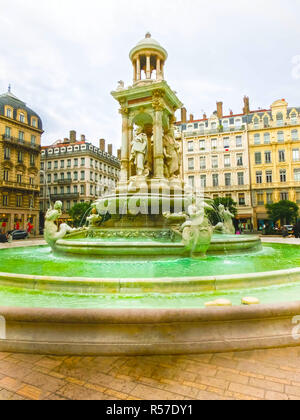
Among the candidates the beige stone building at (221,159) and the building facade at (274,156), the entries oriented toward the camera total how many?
2

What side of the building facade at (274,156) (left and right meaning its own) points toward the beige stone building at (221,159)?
right

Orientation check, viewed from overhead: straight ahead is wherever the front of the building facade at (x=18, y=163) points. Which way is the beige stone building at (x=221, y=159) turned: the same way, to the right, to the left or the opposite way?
to the right

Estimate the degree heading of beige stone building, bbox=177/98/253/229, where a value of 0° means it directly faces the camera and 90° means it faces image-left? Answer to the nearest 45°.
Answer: approximately 0°

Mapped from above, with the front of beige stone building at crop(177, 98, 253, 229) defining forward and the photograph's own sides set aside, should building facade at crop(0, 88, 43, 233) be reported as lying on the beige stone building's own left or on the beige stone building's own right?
on the beige stone building's own right

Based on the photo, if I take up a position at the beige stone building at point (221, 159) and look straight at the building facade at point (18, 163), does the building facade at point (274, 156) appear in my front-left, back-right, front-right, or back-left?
back-left

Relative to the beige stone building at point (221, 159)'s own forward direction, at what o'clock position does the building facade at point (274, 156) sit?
The building facade is roughly at 9 o'clock from the beige stone building.

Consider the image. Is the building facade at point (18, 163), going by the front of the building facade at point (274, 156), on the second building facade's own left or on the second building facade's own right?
on the second building facade's own right
